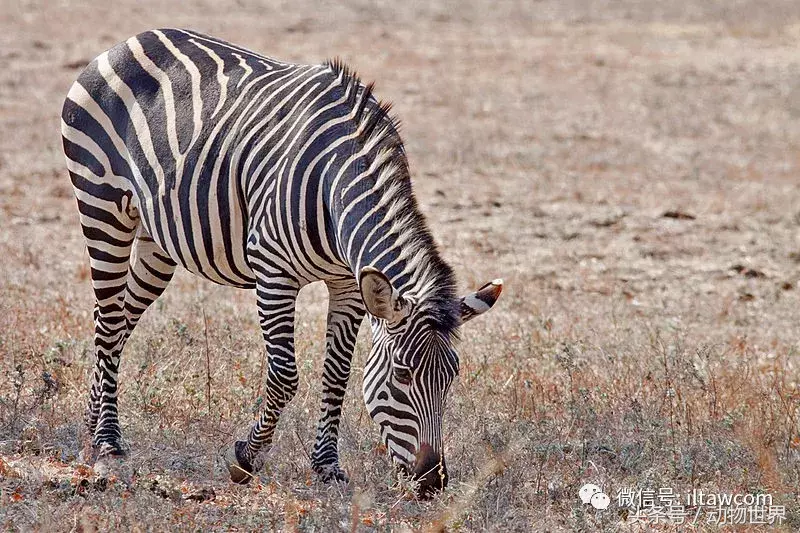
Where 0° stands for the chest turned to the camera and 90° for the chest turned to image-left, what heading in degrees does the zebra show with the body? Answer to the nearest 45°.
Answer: approximately 315°
